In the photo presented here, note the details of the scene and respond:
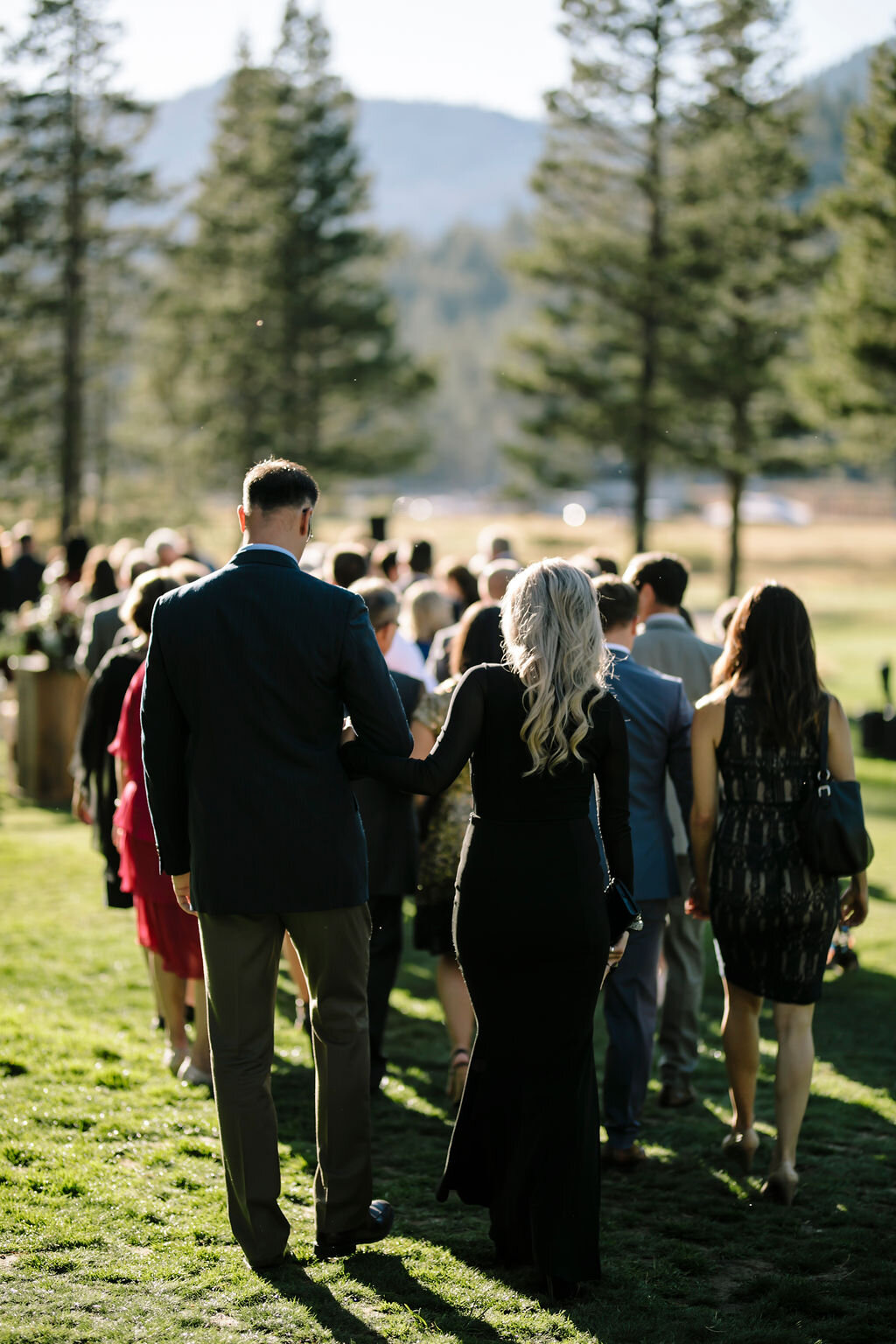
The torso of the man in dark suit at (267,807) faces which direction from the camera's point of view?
away from the camera

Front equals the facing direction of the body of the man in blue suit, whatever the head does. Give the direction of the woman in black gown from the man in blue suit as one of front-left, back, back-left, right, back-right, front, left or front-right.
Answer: back

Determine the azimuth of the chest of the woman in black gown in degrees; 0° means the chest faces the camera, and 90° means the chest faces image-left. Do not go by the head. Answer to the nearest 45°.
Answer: approximately 180°

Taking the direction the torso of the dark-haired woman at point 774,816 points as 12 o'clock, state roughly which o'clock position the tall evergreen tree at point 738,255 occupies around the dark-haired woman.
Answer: The tall evergreen tree is roughly at 12 o'clock from the dark-haired woman.

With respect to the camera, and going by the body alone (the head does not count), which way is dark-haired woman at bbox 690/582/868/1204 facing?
away from the camera

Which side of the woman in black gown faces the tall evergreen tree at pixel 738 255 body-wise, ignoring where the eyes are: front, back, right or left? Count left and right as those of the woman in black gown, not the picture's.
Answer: front

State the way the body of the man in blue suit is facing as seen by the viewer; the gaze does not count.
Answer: away from the camera

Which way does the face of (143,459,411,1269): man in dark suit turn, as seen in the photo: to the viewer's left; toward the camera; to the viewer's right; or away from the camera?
away from the camera

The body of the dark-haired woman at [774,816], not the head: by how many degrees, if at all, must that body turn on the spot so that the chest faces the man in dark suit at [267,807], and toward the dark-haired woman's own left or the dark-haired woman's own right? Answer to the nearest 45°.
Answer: approximately 135° to the dark-haired woman's own left

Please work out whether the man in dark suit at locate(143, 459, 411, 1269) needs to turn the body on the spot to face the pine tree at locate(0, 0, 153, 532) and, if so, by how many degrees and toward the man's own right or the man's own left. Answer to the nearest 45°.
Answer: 0° — they already face it
